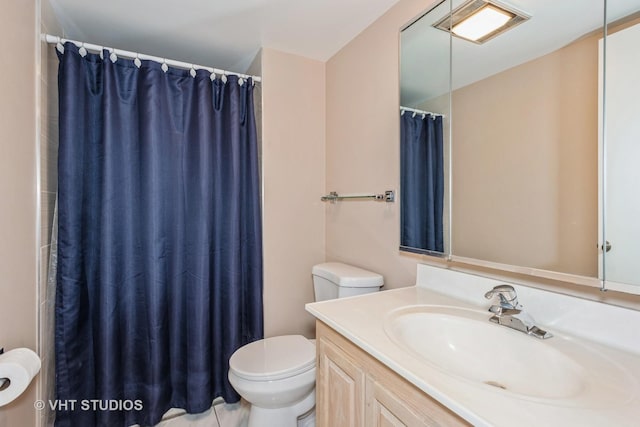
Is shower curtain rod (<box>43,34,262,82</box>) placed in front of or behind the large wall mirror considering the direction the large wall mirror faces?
in front

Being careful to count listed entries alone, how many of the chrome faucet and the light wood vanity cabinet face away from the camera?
0

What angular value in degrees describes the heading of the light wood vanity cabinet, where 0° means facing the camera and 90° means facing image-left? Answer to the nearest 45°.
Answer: approximately 45°

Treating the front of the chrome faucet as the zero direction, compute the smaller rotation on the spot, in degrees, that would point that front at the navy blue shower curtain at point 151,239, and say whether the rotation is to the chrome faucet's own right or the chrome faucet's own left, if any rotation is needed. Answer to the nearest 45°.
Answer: approximately 45° to the chrome faucet's own right

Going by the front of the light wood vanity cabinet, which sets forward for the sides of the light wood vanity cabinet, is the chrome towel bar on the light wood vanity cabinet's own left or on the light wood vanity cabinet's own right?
on the light wood vanity cabinet's own right

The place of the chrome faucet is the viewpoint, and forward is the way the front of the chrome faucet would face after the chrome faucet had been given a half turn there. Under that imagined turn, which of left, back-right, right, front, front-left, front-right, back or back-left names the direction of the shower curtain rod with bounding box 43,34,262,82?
back-left

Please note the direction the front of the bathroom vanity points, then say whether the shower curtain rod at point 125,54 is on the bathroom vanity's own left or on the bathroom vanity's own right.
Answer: on the bathroom vanity's own right

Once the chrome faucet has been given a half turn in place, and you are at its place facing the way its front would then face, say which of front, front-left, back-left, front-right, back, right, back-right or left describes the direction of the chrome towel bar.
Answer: left
